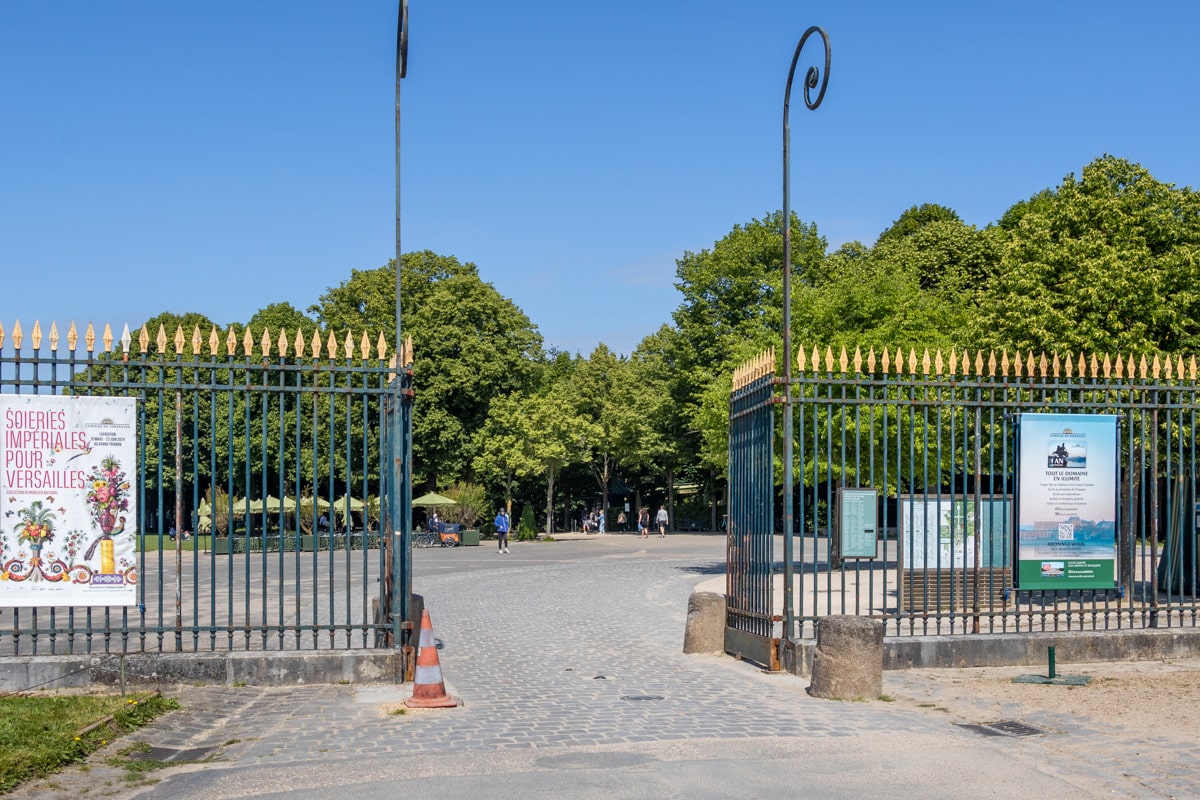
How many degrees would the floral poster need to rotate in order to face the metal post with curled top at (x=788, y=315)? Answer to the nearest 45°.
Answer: approximately 90° to its left

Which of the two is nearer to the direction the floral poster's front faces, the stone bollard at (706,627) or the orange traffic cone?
the orange traffic cone

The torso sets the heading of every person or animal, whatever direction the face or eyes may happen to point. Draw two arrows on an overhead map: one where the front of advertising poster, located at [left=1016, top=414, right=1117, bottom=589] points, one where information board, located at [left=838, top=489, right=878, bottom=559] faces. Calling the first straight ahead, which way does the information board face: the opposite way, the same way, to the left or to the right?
the same way

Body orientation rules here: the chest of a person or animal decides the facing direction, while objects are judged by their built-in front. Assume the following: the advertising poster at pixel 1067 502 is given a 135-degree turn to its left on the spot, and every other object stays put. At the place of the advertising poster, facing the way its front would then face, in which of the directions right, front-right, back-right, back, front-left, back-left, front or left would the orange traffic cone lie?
back

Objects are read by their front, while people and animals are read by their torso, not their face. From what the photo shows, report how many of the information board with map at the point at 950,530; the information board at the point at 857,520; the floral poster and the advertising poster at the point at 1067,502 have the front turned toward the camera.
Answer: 4

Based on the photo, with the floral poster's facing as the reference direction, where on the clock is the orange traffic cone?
The orange traffic cone is roughly at 10 o'clock from the floral poster.

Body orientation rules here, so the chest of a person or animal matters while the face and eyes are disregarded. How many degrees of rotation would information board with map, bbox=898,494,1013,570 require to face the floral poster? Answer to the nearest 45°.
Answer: approximately 45° to its right

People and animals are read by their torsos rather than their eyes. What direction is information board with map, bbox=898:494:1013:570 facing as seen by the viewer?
toward the camera

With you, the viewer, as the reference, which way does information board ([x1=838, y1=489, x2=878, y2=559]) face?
facing the viewer

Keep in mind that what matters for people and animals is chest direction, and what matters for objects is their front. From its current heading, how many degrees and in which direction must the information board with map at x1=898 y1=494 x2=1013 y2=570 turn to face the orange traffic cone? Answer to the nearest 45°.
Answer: approximately 45° to its right

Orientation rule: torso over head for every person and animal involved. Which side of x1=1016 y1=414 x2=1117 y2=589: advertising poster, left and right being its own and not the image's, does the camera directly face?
front

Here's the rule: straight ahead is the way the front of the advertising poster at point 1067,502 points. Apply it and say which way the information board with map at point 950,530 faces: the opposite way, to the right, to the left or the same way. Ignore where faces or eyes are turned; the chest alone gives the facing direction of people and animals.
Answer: the same way

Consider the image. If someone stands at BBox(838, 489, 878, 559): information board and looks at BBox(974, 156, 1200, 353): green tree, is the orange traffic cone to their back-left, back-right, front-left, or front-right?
back-left

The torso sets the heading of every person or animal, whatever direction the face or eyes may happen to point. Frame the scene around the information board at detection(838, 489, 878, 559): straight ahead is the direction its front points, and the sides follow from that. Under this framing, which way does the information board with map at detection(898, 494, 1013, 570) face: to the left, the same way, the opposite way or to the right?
the same way
